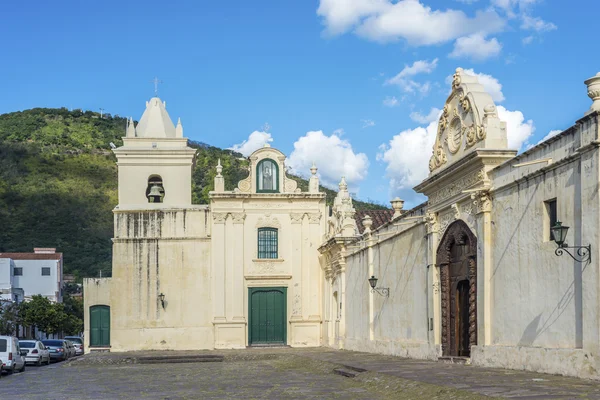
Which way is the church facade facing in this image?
toward the camera

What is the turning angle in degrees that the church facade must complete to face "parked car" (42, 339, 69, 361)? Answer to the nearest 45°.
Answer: approximately 135° to its right

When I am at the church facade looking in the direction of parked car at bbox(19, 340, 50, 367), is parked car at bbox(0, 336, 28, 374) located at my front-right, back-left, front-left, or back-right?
front-left

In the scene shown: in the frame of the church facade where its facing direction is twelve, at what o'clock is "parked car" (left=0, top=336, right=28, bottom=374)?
The parked car is roughly at 3 o'clock from the church facade.
